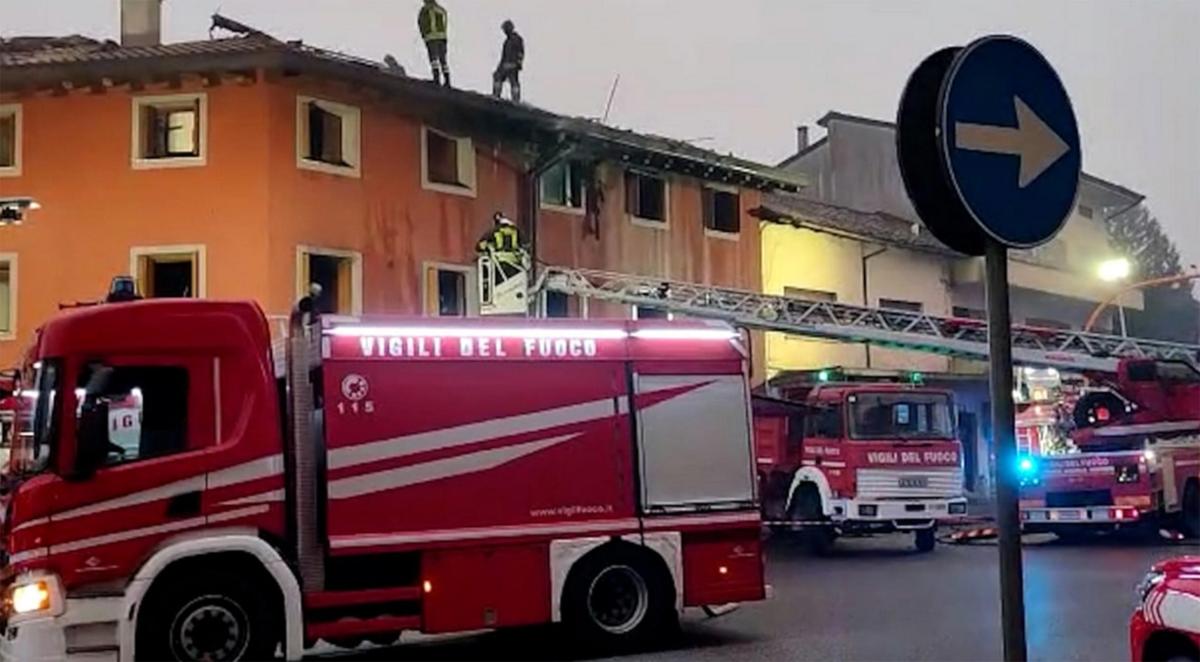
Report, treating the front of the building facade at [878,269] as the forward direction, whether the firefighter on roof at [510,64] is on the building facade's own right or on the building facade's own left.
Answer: on the building facade's own right

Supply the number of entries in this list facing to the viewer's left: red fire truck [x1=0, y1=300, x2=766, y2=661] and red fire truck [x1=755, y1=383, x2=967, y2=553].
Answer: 1

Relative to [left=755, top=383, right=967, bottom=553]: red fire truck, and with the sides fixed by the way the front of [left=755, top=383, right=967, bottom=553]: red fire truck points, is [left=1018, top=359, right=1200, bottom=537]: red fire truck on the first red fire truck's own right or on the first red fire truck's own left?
on the first red fire truck's own left

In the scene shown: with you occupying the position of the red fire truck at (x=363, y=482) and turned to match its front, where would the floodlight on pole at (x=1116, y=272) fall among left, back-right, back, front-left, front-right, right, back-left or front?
back-right

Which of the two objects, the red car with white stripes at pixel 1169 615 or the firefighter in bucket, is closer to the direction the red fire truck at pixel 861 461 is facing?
the red car with white stripes

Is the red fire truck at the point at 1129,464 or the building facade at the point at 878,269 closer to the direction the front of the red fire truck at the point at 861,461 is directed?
the red fire truck

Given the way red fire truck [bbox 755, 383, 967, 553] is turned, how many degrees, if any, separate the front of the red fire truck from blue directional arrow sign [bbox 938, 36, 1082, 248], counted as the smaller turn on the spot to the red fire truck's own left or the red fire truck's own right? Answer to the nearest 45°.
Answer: approximately 45° to the red fire truck's own right

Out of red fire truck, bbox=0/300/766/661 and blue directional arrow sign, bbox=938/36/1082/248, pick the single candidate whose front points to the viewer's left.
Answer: the red fire truck

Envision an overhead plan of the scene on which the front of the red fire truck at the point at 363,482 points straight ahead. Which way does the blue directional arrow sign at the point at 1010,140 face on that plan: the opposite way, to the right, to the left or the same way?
to the left

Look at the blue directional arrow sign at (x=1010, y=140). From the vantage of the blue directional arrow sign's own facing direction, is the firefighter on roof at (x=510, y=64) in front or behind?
behind

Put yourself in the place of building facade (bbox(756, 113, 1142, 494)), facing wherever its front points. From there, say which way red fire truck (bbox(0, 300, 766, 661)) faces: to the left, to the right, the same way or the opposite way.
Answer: to the right

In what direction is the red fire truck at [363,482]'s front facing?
to the viewer's left

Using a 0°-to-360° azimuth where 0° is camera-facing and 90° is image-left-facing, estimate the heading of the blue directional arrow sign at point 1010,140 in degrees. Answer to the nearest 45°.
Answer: approximately 315°
